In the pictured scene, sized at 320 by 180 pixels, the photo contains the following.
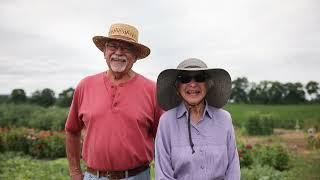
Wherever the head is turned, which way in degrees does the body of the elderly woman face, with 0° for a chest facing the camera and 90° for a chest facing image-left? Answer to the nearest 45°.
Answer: approximately 0°

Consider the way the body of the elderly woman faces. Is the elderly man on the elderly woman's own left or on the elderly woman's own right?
on the elderly woman's own right

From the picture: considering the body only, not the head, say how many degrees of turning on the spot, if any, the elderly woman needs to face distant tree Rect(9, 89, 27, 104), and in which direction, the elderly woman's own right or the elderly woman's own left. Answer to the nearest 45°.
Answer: approximately 135° to the elderly woman's own right

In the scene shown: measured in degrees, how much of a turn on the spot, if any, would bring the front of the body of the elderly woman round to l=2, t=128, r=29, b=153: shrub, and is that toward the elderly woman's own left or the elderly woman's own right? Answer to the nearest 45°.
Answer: approximately 135° to the elderly woman's own right

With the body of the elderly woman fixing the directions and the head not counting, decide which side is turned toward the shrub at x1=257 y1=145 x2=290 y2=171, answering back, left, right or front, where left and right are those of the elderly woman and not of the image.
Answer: back

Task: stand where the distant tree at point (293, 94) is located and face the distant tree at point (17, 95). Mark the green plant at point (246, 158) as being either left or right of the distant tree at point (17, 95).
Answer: left

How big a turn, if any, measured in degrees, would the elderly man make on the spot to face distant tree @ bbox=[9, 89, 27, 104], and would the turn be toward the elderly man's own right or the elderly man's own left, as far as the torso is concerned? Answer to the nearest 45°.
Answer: approximately 180°

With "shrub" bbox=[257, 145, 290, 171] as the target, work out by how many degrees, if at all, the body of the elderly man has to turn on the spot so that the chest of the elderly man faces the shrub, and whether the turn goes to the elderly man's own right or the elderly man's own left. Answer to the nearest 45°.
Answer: approximately 135° to the elderly man's own left

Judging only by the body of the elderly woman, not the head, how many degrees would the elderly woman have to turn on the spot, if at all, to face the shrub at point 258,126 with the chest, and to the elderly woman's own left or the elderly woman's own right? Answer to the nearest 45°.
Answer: approximately 180°

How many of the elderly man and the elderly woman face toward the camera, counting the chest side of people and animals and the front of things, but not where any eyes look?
2

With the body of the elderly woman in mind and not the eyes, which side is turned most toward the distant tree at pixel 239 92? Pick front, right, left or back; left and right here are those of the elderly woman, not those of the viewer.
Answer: back
